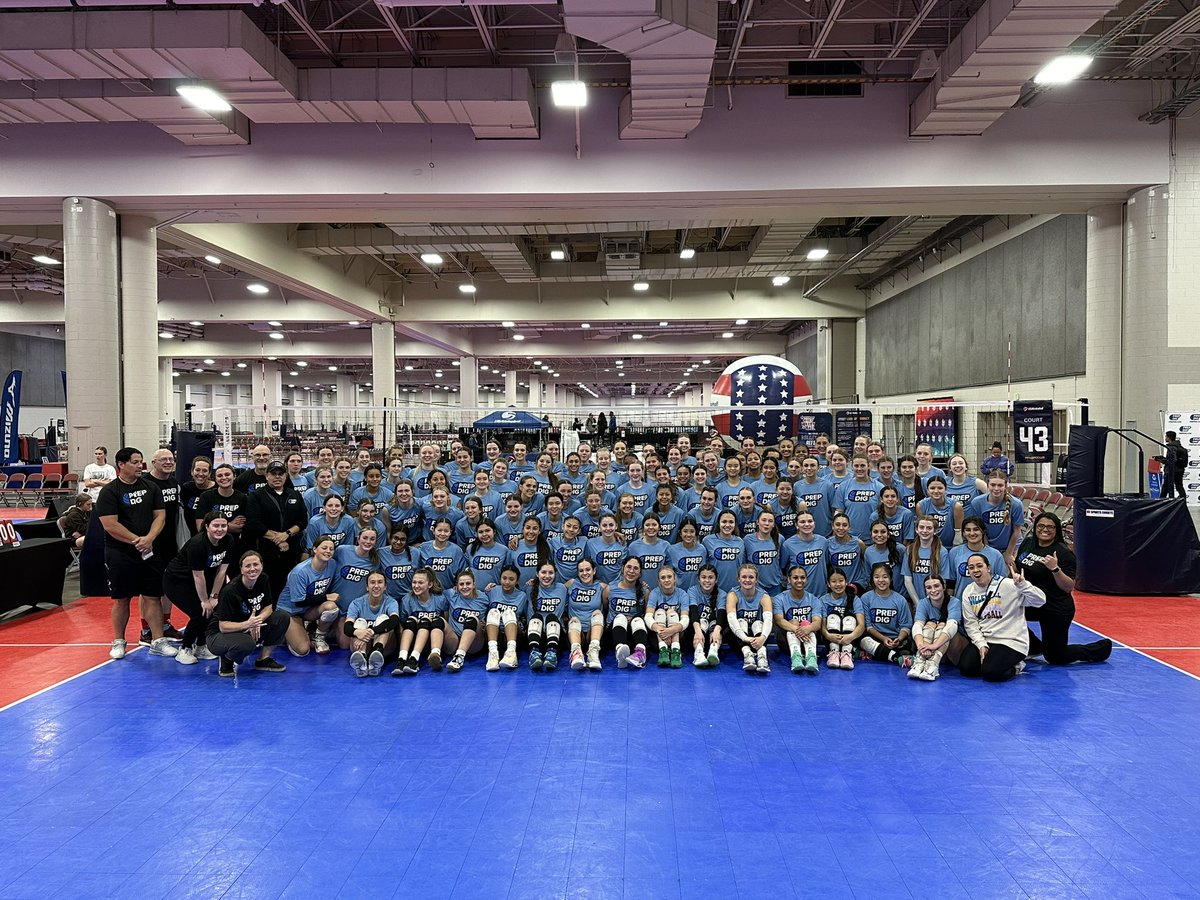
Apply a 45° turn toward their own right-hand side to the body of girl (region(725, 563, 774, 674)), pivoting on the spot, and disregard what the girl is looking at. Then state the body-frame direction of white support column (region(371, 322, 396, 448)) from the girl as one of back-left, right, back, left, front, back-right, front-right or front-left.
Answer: right

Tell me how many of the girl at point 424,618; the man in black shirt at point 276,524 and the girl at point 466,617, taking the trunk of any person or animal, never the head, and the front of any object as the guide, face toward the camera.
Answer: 3

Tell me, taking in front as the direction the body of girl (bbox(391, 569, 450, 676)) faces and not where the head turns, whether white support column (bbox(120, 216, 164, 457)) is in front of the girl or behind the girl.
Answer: behind

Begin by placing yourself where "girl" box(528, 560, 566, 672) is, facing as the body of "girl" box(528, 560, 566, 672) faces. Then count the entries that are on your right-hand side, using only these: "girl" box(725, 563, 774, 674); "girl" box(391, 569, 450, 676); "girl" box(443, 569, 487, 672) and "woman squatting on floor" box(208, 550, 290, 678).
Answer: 3

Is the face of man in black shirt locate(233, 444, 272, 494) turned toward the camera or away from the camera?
toward the camera

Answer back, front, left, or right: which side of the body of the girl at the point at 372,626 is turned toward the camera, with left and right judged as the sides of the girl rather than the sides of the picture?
front

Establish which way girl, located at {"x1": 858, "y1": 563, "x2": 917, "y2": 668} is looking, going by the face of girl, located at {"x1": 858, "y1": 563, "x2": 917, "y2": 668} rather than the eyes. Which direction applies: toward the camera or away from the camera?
toward the camera

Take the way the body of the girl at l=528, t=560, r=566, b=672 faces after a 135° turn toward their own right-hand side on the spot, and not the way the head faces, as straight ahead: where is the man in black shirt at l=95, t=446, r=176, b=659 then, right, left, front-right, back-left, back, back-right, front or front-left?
front-left

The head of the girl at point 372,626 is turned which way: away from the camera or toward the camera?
toward the camera

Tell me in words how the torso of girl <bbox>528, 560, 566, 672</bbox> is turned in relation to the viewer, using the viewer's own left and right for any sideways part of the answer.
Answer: facing the viewer

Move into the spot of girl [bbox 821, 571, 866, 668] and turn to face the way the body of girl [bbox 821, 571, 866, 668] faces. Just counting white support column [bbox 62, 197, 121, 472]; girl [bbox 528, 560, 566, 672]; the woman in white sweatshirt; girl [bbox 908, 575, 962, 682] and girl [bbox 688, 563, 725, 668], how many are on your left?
2

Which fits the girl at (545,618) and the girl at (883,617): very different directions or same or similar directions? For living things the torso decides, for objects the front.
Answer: same or similar directions

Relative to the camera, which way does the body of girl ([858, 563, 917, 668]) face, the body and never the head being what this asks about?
toward the camera

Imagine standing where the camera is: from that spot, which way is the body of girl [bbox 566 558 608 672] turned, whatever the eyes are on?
toward the camera

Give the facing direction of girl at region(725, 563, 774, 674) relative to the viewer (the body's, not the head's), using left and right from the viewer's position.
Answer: facing the viewer

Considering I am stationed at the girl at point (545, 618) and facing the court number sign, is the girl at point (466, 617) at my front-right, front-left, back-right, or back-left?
back-left

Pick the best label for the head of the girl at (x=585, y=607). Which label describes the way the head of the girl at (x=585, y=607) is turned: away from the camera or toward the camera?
toward the camera

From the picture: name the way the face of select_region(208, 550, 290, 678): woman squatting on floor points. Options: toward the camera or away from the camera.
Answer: toward the camera

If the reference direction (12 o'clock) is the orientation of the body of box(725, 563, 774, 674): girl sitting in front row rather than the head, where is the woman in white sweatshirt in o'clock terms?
The woman in white sweatshirt is roughly at 9 o'clock from the girl sitting in front row.

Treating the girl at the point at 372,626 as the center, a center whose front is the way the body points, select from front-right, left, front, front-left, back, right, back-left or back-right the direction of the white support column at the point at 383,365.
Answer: back
